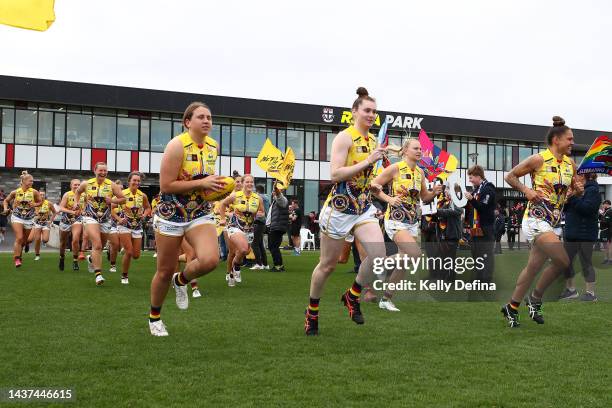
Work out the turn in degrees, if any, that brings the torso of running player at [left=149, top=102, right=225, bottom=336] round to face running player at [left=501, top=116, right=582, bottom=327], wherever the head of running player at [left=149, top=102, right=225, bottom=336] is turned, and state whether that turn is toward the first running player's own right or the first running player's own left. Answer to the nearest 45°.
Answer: approximately 45° to the first running player's own left

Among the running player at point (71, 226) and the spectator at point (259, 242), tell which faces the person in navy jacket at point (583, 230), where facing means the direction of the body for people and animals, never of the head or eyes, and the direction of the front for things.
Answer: the running player

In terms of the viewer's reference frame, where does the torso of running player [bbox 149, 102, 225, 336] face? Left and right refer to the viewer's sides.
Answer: facing the viewer and to the right of the viewer

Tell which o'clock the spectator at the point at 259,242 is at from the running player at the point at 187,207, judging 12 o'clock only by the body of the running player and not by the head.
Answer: The spectator is roughly at 8 o'clock from the running player.

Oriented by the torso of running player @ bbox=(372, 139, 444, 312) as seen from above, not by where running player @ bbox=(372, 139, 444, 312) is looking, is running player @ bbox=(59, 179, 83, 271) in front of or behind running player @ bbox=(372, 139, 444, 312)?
behind

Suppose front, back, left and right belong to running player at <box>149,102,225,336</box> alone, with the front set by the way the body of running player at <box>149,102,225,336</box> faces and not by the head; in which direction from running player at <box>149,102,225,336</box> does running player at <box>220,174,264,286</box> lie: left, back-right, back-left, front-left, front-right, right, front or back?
back-left

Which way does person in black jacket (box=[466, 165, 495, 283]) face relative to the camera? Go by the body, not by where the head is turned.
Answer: to the viewer's left
